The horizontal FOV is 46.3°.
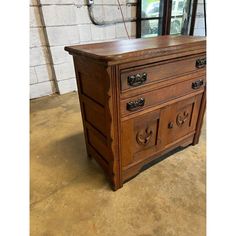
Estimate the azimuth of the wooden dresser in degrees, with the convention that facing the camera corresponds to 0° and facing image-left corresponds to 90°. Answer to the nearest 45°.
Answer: approximately 315°
